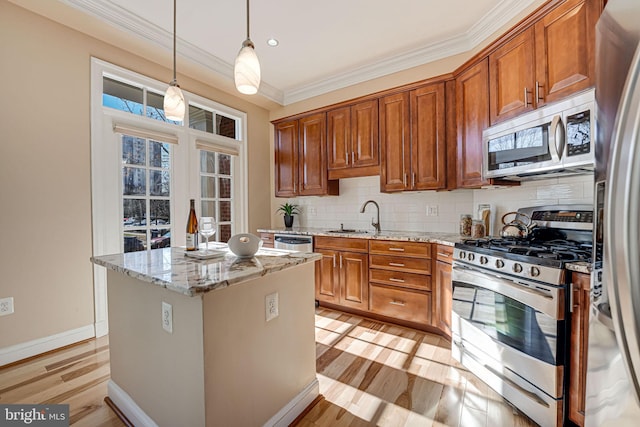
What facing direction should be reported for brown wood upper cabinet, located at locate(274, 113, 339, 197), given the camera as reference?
facing the viewer and to the left of the viewer

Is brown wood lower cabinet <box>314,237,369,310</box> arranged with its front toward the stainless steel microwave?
no

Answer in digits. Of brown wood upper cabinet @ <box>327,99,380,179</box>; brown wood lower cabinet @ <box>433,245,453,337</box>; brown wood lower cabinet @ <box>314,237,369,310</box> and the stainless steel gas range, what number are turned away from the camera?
0

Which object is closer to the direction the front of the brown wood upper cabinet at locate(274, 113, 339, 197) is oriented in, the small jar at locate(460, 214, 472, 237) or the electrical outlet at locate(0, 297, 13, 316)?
the electrical outlet

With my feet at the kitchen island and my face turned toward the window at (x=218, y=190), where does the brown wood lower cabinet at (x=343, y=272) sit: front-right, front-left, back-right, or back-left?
front-right

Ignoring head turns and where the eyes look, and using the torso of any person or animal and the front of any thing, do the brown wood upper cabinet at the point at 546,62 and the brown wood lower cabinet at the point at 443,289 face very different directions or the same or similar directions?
same or similar directions

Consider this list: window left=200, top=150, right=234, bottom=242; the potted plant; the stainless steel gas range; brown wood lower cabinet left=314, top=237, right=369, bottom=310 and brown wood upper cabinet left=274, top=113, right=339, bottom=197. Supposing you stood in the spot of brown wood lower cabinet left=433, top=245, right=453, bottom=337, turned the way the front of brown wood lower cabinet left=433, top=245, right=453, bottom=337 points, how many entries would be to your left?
1

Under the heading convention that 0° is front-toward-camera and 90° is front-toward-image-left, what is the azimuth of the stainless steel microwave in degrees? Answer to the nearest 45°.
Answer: approximately 45°

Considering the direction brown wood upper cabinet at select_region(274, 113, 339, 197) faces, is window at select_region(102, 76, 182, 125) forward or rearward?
forward

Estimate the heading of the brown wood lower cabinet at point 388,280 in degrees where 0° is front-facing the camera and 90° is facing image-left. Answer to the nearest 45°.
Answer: approximately 45°

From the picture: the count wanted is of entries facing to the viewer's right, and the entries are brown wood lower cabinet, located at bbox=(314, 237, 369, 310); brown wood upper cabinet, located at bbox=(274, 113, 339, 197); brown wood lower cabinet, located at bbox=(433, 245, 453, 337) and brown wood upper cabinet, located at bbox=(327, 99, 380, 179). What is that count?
0

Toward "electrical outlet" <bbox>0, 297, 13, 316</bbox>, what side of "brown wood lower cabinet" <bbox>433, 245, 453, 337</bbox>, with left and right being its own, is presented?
front

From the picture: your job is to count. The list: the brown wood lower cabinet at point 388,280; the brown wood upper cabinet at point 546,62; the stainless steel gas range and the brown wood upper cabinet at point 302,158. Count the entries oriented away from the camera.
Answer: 0

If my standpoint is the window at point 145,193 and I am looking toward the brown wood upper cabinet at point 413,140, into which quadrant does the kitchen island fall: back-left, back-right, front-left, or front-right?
front-right

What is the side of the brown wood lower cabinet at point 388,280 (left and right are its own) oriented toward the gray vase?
front

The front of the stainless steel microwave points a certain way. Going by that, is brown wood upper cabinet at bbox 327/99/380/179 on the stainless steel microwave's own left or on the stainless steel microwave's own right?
on the stainless steel microwave's own right

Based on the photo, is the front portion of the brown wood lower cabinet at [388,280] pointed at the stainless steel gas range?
no

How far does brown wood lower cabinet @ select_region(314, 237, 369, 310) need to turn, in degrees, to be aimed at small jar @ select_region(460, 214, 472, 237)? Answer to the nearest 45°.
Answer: approximately 135° to its left
